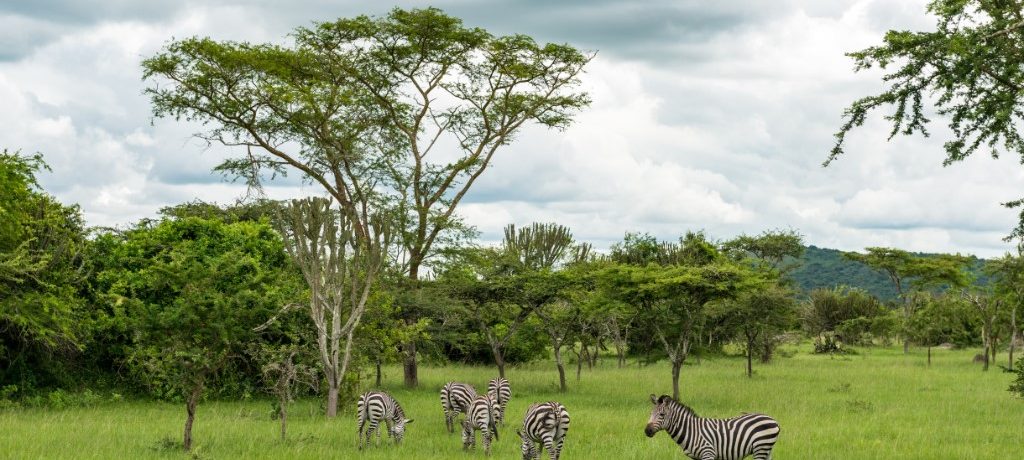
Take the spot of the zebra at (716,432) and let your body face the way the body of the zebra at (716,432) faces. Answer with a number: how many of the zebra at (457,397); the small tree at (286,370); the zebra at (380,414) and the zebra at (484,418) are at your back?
0

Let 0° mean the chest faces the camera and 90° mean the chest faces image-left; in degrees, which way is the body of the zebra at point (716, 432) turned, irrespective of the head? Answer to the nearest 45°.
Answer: approximately 90°

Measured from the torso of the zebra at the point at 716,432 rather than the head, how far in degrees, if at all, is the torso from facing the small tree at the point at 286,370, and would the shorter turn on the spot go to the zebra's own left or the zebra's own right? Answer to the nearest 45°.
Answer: approximately 45° to the zebra's own right

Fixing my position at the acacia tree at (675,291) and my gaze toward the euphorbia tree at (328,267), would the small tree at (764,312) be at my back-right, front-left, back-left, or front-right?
back-right

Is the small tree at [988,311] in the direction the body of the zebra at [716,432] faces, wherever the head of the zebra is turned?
no

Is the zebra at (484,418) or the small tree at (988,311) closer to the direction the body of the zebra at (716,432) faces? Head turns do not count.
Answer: the zebra

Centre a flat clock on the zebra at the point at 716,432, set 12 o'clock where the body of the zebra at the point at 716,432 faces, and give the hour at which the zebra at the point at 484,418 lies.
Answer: the zebra at the point at 484,418 is roughly at 1 o'clock from the zebra at the point at 716,432.

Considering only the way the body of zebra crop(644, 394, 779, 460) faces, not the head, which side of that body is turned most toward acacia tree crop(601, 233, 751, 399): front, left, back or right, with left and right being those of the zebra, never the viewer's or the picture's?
right

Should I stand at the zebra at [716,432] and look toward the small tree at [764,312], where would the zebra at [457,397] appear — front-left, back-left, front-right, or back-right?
front-left

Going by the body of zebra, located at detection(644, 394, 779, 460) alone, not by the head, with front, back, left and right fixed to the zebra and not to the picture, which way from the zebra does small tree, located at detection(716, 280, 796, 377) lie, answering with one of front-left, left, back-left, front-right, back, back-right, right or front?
right

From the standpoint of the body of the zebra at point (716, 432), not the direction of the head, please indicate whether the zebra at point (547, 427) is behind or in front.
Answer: in front

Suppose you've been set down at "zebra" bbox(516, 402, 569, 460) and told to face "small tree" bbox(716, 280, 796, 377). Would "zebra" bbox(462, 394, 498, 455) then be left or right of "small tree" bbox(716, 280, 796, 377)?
left

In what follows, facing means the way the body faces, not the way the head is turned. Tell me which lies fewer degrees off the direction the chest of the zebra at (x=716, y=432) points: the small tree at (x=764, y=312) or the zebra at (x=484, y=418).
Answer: the zebra

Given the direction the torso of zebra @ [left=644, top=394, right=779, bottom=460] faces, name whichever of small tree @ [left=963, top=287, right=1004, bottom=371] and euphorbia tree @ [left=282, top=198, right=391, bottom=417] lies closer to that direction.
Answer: the euphorbia tree

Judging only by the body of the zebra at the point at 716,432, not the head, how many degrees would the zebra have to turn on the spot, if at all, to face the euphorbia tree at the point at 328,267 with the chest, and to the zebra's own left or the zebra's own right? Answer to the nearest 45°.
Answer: approximately 45° to the zebra's own right
